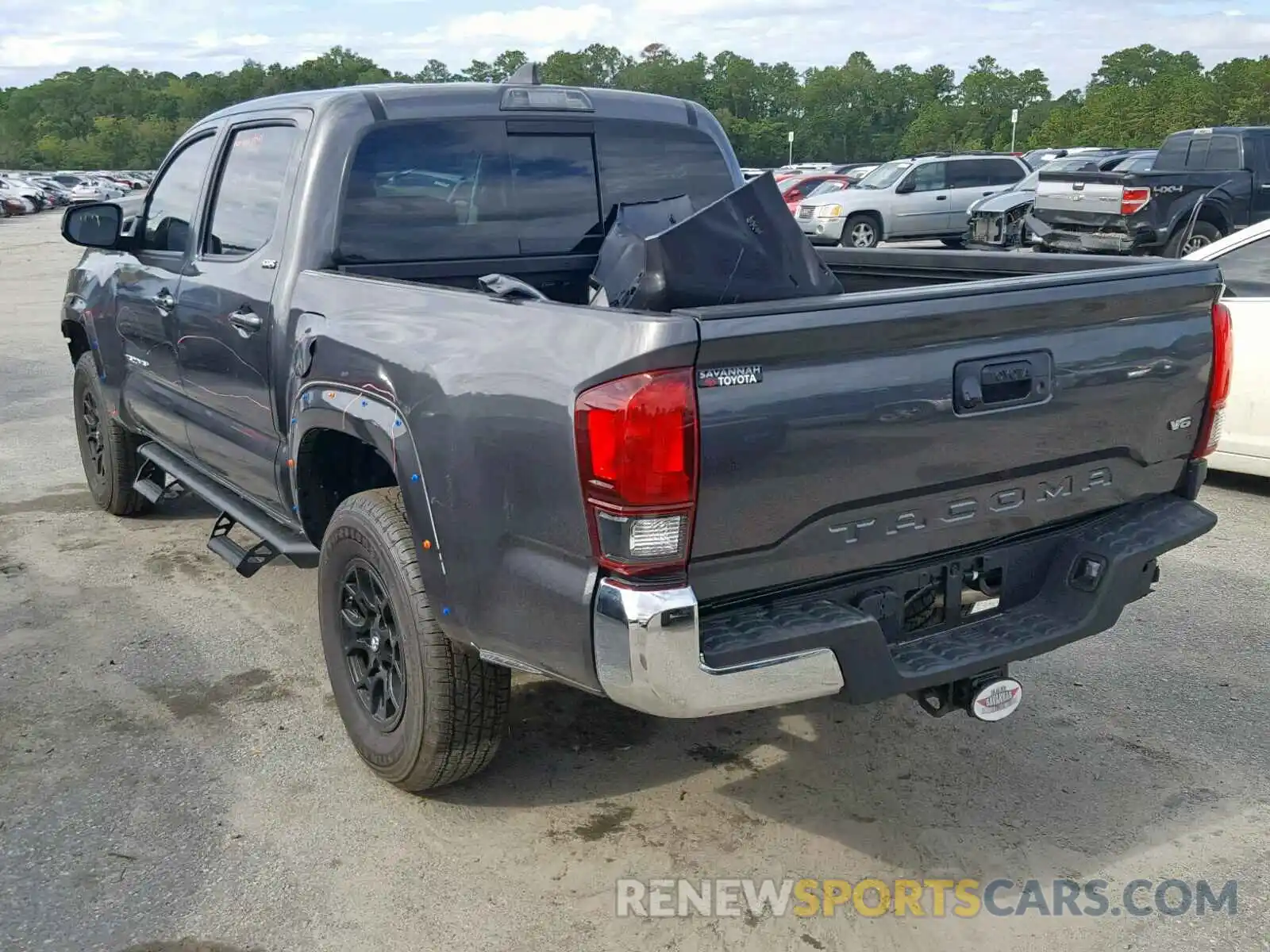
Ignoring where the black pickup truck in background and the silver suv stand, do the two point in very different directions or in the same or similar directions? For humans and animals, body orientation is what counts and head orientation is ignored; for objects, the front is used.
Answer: very different directions

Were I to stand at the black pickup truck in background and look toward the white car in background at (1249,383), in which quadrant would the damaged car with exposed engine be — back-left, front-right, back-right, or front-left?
back-right

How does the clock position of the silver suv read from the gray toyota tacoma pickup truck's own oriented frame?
The silver suv is roughly at 2 o'clock from the gray toyota tacoma pickup truck.

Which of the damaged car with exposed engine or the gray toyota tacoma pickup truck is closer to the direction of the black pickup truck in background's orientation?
the damaged car with exposed engine

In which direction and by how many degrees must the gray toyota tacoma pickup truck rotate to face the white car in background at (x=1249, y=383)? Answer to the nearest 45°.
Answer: approximately 90° to its right

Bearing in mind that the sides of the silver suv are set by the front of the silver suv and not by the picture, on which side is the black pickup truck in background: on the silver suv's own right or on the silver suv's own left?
on the silver suv's own left

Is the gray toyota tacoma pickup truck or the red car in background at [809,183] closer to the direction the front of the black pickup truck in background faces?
the red car in background

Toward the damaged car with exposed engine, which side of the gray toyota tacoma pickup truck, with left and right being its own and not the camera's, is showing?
right

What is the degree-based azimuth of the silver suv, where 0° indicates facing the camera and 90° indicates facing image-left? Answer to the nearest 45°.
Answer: approximately 45°

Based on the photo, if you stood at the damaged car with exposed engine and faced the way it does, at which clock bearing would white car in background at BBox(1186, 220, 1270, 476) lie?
The white car in background is roughly at 10 o'clock from the damaged car with exposed engine.
